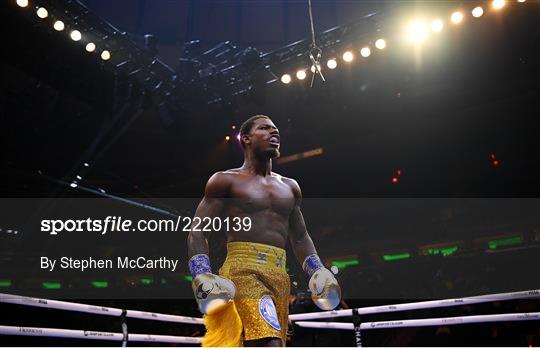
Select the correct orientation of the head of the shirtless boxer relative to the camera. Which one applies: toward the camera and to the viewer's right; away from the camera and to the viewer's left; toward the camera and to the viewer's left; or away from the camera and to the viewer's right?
toward the camera and to the viewer's right

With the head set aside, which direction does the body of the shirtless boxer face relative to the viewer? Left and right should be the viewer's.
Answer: facing the viewer and to the right of the viewer

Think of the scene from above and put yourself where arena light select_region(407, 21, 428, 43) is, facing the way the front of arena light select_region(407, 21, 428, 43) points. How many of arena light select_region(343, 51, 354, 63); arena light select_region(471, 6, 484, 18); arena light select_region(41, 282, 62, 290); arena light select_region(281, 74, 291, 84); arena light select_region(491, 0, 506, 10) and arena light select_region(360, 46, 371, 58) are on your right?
4

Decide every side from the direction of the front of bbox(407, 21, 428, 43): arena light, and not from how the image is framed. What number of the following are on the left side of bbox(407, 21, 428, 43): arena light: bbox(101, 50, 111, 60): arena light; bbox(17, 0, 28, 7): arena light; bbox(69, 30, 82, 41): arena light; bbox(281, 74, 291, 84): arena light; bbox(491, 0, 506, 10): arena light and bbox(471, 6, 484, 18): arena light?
2

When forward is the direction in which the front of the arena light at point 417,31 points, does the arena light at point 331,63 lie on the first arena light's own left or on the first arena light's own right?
on the first arena light's own right

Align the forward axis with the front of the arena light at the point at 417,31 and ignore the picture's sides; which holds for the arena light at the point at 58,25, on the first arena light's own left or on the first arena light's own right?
on the first arena light's own right

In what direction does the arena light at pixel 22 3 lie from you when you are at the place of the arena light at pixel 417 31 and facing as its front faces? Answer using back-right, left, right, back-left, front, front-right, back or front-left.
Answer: front-right

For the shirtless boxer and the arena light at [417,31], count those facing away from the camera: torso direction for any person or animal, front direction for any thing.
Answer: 0

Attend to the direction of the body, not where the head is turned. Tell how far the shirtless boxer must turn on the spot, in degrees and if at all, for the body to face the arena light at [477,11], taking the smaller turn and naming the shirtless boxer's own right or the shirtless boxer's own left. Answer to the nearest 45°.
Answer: approximately 90° to the shirtless boxer's own left

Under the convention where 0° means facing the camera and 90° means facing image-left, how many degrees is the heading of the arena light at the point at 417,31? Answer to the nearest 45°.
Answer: approximately 0°

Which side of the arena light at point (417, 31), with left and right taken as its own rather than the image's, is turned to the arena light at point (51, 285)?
right
